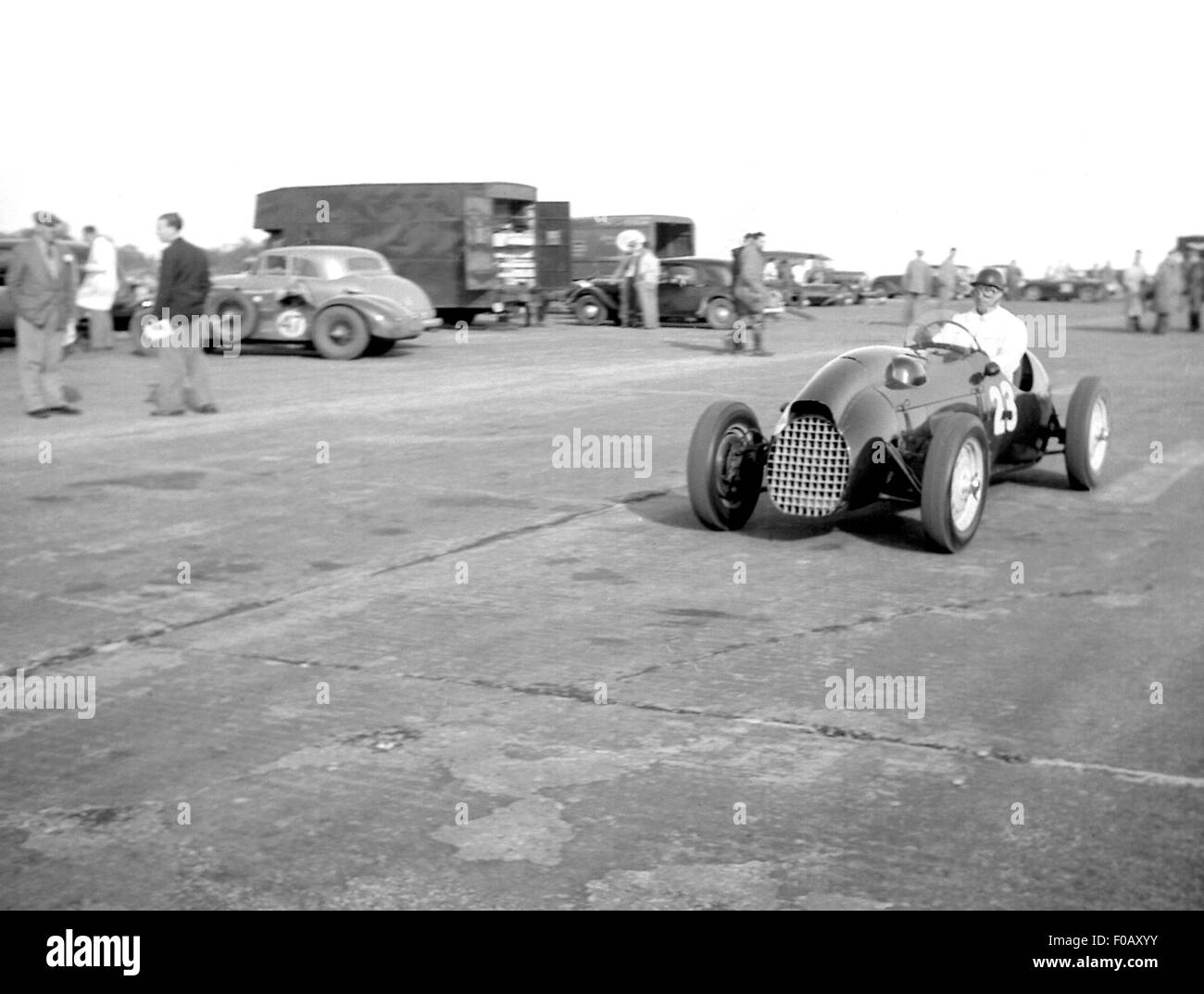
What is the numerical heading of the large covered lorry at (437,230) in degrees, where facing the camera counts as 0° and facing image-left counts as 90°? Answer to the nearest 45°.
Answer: approximately 135°

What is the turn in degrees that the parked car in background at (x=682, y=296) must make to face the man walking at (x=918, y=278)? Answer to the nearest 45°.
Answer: approximately 135° to its left

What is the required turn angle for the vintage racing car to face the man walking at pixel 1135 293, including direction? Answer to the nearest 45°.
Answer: approximately 135° to its right

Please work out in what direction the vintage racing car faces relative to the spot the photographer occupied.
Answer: facing the viewer and to the left of the viewer

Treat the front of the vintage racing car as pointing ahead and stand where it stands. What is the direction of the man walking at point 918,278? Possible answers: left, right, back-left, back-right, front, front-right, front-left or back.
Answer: back-right

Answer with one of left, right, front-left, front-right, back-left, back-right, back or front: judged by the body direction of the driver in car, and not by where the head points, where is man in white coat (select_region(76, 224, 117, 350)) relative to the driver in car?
right
